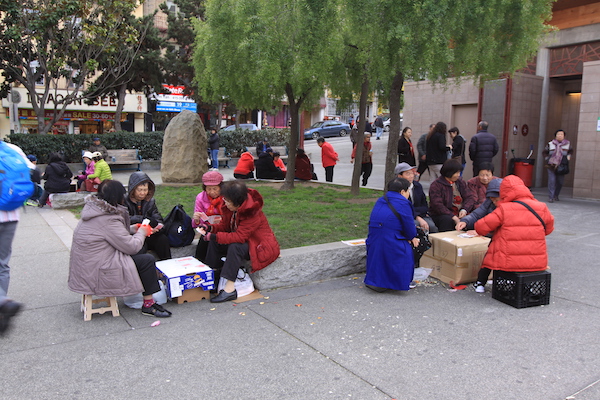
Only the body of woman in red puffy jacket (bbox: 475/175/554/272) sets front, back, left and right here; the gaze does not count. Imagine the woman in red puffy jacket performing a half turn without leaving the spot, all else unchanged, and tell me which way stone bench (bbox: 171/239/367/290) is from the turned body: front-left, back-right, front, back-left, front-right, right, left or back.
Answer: back-right

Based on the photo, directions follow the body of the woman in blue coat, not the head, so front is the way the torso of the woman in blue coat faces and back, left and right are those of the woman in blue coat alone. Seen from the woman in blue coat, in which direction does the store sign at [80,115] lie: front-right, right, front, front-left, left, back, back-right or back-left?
left

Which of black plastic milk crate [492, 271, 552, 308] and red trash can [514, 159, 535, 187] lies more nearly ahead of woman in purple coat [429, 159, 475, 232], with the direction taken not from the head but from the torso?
the black plastic milk crate

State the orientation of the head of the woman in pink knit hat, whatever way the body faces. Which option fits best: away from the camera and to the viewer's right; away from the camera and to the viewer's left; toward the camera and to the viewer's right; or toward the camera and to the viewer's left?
toward the camera and to the viewer's right

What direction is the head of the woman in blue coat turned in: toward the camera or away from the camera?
away from the camera

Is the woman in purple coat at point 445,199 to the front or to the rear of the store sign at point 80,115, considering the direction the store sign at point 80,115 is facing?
to the front

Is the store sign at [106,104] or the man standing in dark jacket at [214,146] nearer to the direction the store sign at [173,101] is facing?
the man standing in dark jacket

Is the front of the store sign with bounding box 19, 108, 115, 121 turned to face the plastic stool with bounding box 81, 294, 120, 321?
yes

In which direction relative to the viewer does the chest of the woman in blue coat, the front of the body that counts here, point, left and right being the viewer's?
facing away from the viewer and to the right of the viewer

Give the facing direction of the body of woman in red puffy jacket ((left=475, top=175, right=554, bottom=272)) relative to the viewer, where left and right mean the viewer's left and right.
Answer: facing away from the viewer and to the left of the viewer
